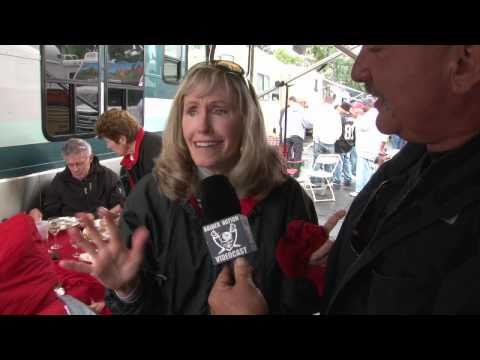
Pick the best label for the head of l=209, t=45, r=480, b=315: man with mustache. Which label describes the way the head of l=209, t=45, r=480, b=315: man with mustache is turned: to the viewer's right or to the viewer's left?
to the viewer's left

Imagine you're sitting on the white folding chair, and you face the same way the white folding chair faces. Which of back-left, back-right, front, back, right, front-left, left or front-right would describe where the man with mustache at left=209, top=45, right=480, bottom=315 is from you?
front-left

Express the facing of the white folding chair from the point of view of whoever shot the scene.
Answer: facing the viewer and to the left of the viewer

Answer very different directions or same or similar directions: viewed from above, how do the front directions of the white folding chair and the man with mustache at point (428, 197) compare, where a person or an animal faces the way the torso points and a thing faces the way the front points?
same or similar directions

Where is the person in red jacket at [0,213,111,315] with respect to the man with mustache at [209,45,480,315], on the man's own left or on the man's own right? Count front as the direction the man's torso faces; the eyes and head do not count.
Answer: on the man's own right

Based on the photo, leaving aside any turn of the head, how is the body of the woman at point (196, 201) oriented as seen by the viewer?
toward the camera

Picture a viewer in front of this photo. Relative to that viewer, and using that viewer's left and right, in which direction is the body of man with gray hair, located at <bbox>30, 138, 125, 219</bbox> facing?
facing the viewer

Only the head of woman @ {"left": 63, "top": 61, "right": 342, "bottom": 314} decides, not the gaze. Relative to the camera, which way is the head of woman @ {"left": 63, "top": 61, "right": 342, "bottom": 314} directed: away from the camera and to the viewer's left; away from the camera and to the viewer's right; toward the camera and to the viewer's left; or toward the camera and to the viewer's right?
toward the camera and to the viewer's right

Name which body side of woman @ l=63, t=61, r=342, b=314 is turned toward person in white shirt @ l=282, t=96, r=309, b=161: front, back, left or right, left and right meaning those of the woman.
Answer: back

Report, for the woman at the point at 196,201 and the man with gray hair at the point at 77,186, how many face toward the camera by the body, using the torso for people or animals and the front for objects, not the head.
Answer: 2
